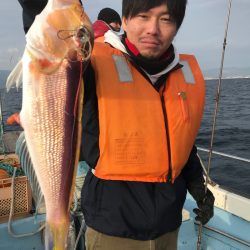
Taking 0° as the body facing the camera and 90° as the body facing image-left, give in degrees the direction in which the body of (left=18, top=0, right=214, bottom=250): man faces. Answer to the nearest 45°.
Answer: approximately 315°
